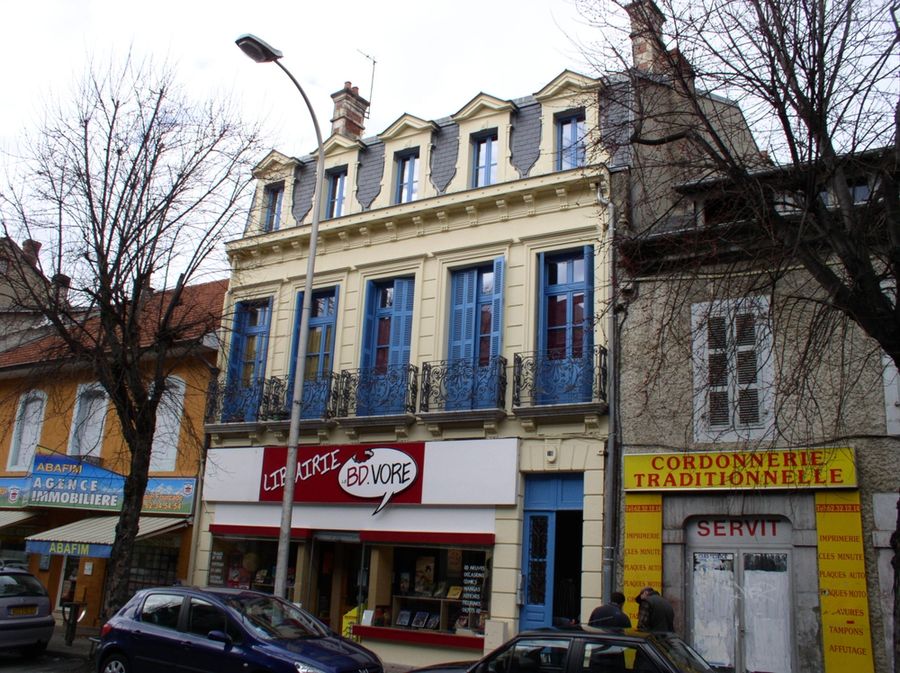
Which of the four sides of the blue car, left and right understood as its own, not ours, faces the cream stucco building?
left

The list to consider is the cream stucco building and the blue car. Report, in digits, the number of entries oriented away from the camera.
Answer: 0

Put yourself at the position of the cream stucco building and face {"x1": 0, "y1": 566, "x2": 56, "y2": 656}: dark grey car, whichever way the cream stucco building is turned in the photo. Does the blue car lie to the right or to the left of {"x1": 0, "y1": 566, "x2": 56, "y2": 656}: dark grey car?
left

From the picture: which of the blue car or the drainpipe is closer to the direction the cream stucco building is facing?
the blue car

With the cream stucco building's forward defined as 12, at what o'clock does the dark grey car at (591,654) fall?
The dark grey car is roughly at 10 o'clock from the cream stucco building.

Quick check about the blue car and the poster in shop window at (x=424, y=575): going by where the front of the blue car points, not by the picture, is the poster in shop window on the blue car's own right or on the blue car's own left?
on the blue car's own left

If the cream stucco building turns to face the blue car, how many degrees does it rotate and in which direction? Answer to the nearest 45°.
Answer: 0° — it already faces it

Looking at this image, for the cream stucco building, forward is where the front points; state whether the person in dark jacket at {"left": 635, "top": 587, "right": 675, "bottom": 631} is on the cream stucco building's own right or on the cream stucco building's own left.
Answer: on the cream stucco building's own left

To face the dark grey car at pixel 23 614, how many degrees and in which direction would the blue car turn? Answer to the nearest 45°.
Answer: approximately 180°

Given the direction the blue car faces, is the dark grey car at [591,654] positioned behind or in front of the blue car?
in front

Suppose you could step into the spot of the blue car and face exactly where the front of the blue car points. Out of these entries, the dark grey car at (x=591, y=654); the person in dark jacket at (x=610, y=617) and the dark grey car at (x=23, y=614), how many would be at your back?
1

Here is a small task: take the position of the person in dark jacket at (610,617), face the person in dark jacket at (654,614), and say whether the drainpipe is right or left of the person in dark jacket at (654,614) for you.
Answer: left

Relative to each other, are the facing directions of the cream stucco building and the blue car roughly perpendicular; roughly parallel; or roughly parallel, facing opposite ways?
roughly perpendicular
